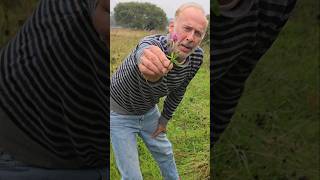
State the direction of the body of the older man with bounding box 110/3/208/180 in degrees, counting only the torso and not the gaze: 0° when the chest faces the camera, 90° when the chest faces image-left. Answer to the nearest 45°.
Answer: approximately 315°
